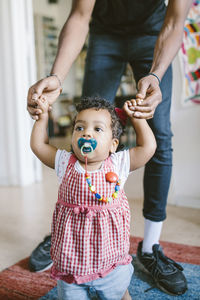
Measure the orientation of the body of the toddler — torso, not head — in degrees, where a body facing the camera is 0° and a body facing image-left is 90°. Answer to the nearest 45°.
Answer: approximately 0°

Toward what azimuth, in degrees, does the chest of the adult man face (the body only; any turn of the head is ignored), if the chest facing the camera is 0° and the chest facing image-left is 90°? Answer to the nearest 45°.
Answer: approximately 0°

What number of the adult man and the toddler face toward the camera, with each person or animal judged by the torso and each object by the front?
2
